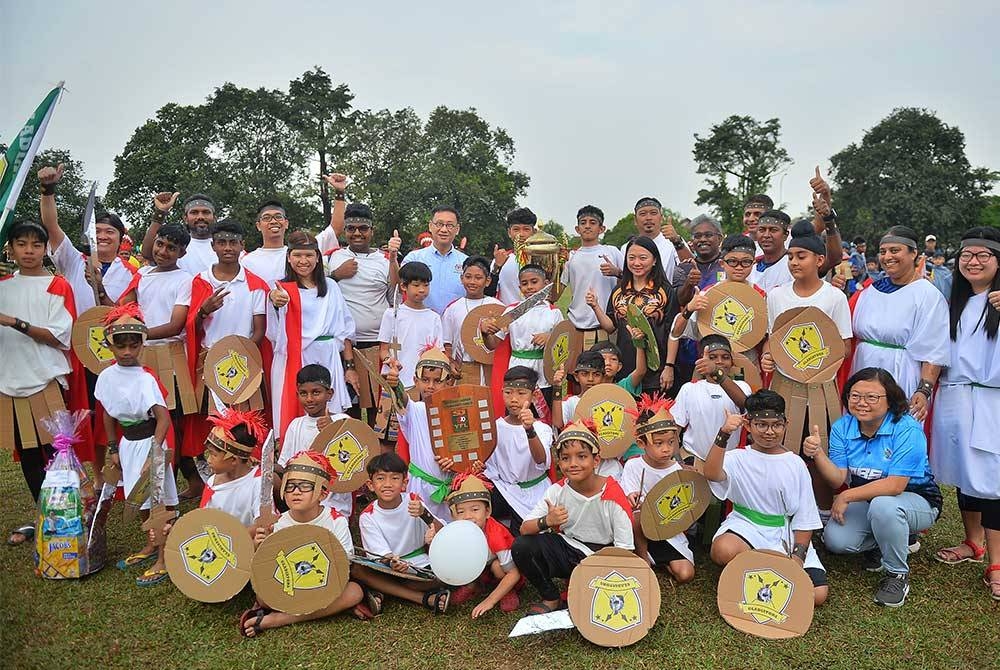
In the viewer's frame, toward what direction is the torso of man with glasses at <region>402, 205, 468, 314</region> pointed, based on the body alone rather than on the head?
toward the camera

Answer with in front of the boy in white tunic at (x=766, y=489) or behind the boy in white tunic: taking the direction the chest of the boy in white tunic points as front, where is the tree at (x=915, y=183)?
behind

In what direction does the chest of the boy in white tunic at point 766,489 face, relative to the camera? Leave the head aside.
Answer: toward the camera

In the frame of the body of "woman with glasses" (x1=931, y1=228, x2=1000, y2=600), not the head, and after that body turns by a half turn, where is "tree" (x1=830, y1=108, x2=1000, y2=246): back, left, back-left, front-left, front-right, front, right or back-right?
front-left

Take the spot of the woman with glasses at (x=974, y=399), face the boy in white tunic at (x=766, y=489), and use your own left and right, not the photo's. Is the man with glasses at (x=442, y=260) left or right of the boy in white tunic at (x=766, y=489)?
right

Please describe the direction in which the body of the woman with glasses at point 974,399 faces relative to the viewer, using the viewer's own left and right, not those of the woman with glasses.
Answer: facing the viewer and to the left of the viewer

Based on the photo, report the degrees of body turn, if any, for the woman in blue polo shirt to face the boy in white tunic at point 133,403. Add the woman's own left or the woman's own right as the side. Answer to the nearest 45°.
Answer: approximately 45° to the woman's own right

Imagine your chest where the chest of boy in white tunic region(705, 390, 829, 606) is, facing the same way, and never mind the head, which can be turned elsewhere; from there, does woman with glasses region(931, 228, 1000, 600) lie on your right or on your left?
on your left

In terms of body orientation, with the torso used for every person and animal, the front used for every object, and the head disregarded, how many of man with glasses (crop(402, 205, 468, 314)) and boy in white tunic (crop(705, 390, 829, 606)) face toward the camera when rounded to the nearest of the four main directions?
2
